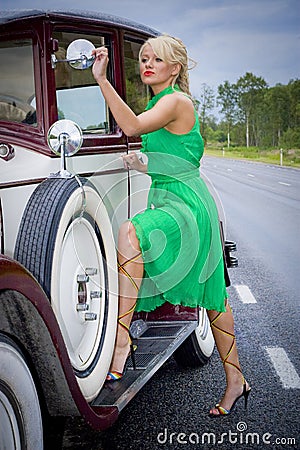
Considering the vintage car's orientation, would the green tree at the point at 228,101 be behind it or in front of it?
behind

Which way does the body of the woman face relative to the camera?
to the viewer's left

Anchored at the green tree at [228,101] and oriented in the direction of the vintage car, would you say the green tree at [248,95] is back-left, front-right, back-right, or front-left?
back-left

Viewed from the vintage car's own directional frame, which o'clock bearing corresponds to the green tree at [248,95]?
The green tree is roughly at 5 o'clock from the vintage car.

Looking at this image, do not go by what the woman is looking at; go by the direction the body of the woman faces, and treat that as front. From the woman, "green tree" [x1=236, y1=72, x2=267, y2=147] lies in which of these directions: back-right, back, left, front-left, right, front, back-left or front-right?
right

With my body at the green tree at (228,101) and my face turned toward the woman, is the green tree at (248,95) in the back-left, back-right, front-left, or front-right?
back-left

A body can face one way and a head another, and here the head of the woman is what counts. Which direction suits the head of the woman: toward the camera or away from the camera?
toward the camera

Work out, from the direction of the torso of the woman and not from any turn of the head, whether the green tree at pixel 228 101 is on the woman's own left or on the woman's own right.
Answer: on the woman's own right
